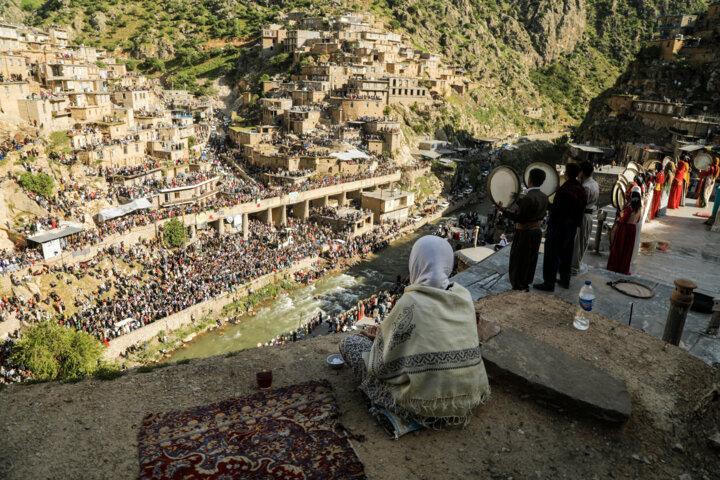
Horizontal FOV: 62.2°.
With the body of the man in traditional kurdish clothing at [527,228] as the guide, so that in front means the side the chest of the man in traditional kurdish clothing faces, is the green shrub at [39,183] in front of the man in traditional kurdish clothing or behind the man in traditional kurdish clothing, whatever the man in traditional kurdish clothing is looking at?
in front

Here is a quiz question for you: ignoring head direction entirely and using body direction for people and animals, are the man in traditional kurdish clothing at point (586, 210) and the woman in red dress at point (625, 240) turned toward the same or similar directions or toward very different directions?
same or similar directions

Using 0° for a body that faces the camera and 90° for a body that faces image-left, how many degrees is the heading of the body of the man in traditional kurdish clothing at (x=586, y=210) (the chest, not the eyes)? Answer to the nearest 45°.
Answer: approximately 135°

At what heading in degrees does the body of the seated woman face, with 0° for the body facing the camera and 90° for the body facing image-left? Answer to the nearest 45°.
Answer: approximately 135°

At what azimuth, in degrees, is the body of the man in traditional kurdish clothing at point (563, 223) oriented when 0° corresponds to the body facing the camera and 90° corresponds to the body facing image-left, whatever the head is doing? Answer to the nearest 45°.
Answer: approximately 135°

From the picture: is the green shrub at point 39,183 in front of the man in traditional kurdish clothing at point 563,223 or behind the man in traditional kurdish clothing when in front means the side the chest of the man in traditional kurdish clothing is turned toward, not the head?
in front

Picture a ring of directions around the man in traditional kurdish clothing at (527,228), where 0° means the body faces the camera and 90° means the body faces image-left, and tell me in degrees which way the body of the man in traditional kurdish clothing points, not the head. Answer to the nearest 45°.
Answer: approximately 135°

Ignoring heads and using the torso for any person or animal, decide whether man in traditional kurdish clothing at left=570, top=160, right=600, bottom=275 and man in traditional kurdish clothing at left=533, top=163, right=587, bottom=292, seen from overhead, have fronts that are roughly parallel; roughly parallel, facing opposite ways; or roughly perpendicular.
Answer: roughly parallel

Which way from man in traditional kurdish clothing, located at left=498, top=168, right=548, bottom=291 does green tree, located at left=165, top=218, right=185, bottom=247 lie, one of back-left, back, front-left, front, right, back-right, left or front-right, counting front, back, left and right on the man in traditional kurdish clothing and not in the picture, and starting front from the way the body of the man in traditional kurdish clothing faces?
front
